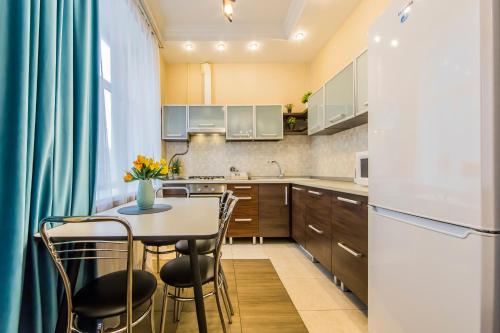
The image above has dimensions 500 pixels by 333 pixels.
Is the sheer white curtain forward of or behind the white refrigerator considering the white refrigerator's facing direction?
forward

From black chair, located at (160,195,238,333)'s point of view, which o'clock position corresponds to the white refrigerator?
The white refrigerator is roughly at 7 o'clock from the black chair.

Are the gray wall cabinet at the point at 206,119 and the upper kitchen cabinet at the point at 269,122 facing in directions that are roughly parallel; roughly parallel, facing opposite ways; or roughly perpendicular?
roughly parallel

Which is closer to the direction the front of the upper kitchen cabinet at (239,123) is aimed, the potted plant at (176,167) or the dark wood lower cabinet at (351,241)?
the dark wood lower cabinet

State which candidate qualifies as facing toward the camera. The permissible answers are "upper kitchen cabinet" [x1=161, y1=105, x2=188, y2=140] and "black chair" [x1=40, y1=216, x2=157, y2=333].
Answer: the upper kitchen cabinet

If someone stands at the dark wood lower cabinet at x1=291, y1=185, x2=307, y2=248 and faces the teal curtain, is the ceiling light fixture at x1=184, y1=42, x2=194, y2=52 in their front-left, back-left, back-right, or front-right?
front-right

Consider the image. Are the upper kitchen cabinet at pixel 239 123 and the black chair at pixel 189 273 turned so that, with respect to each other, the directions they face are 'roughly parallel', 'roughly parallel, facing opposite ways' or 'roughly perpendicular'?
roughly perpendicular

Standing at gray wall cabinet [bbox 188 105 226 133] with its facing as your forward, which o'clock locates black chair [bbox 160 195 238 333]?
The black chair is roughly at 12 o'clock from the gray wall cabinet.

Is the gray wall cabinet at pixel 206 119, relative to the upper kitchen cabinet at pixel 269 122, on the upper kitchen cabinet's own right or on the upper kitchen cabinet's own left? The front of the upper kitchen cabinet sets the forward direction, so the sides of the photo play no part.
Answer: on the upper kitchen cabinet's own right

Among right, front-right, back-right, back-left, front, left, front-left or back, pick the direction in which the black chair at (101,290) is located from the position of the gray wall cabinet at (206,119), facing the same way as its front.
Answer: front

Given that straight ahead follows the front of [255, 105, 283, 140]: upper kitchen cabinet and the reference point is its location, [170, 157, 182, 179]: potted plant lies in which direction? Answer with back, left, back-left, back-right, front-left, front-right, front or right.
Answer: right

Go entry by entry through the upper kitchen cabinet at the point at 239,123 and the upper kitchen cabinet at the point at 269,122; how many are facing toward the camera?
2

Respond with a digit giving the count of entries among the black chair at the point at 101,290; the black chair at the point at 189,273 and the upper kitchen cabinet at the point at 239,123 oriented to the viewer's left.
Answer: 1

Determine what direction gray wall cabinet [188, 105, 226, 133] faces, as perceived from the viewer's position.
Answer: facing the viewer

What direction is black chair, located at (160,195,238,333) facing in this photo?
to the viewer's left

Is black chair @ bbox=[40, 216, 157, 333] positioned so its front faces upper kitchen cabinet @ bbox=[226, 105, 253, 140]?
yes

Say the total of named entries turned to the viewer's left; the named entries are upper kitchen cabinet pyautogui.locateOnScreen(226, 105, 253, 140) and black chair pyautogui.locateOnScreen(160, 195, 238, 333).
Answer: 1
